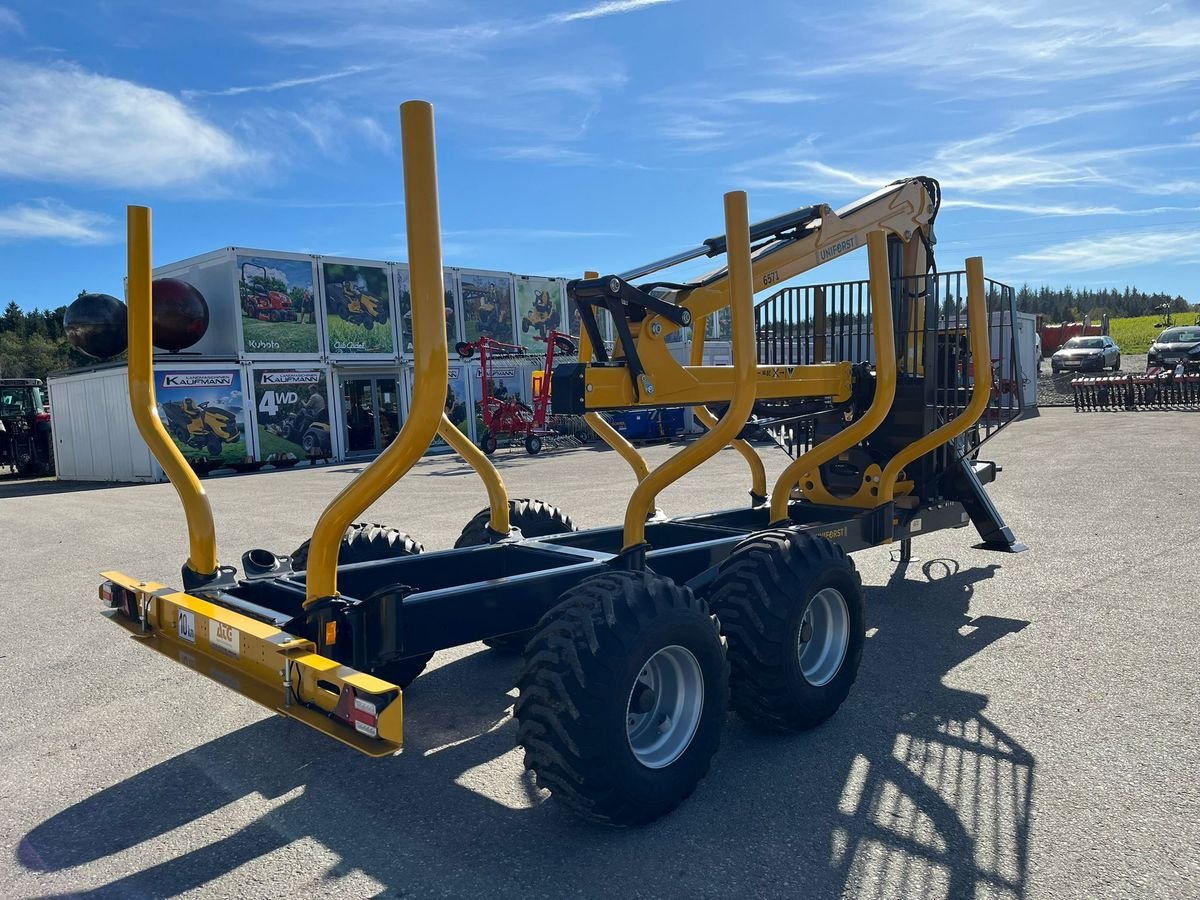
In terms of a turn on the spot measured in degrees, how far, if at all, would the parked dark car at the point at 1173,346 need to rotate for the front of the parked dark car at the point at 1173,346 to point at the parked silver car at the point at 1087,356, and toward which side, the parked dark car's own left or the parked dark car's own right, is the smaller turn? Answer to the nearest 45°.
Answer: approximately 90° to the parked dark car's own right

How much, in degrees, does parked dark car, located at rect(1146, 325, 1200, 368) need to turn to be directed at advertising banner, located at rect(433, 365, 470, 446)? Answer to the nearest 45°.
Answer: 0° — it already faces it

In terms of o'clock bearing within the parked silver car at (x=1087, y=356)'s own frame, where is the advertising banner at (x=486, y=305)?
The advertising banner is roughly at 12 o'clock from the parked silver car.

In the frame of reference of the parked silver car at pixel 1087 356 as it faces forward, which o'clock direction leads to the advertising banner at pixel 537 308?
The advertising banner is roughly at 12 o'clock from the parked silver car.

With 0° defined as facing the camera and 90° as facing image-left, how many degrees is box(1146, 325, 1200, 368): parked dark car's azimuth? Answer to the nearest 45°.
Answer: approximately 45°

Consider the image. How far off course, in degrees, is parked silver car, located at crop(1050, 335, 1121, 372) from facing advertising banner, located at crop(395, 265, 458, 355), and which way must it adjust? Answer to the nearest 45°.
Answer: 0° — it already faces it
